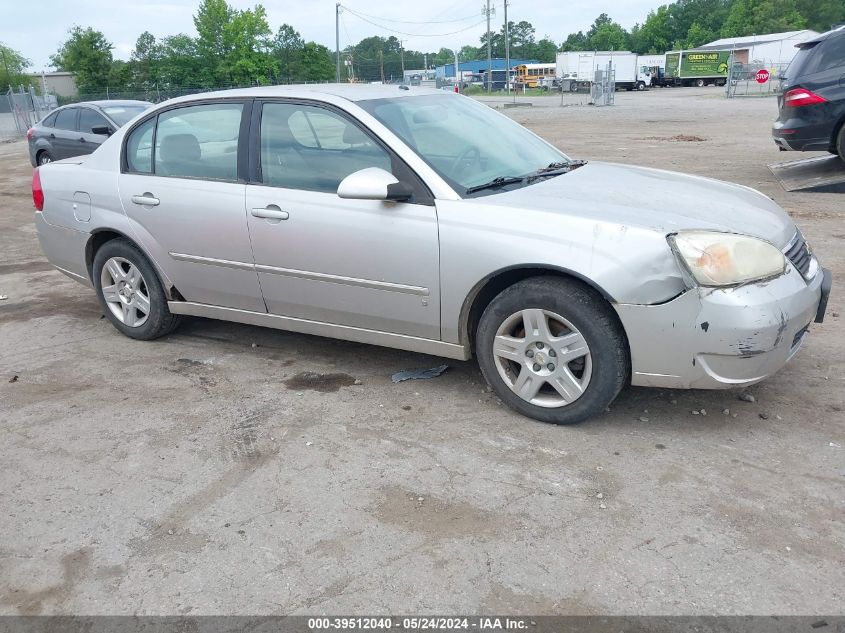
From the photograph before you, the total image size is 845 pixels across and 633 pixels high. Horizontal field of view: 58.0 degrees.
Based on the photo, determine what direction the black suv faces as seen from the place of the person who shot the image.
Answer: facing away from the viewer and to the right of the viewer

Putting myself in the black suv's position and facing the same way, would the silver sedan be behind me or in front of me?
behind

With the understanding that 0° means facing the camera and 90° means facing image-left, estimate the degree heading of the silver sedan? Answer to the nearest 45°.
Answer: approximately 315°

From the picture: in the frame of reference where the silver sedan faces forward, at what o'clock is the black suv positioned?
The black suv is roughly at 9 o'clock from the silver sedan.

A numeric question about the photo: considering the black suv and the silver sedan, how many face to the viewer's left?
0

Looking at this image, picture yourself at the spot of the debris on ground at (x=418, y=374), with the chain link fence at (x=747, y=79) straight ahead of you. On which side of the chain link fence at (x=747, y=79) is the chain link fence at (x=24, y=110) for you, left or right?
left

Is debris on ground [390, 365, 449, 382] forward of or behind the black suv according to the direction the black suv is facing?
behind

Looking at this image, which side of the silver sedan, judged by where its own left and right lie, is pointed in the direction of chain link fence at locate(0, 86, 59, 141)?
back

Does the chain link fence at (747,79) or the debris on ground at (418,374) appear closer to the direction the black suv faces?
the chain link fence

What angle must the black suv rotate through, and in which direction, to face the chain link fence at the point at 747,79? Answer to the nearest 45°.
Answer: approximately 45° to its left
